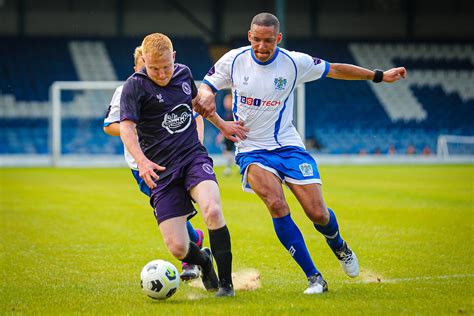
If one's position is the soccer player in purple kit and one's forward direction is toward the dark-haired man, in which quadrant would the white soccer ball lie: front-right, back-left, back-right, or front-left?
back-right

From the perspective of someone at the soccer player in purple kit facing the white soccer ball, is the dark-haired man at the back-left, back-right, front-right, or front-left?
back-left

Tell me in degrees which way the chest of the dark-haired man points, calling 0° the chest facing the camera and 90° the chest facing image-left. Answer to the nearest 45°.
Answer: approximately 0°

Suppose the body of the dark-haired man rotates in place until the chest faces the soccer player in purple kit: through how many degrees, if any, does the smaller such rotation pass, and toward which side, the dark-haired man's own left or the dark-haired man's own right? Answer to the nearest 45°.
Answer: approximately 45° to the dark-haired man's own right

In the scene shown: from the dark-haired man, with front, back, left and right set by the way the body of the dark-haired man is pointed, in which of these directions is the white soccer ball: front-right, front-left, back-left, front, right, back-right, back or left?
front-right
